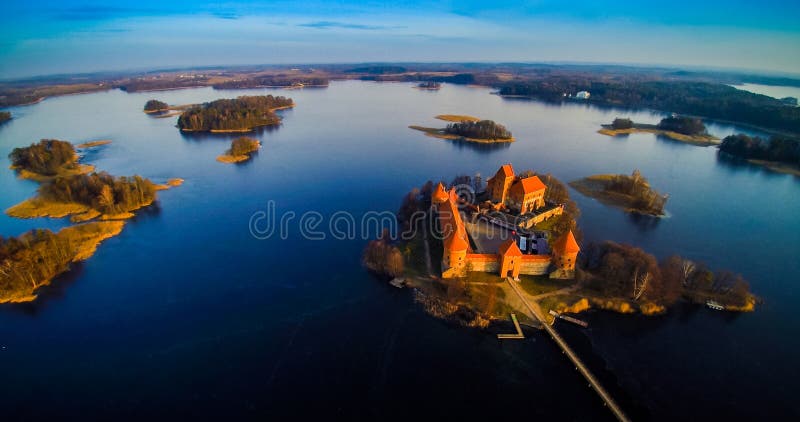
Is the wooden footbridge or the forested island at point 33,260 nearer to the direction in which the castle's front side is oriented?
the wooden footbridge

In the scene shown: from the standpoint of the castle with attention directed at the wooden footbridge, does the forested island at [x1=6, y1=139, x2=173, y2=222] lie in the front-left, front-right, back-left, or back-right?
back-right

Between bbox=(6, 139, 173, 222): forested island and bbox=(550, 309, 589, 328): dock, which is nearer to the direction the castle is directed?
the dock

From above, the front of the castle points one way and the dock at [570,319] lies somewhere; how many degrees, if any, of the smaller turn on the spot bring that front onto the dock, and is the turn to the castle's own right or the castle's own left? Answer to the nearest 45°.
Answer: approximately 45° to the castle's own left

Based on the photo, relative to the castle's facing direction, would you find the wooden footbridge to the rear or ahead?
ahead

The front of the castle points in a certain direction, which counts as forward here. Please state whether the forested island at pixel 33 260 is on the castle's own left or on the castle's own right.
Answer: on the castle's own right

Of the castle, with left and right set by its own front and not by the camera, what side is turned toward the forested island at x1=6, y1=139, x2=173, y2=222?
right

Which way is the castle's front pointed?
toward the camera

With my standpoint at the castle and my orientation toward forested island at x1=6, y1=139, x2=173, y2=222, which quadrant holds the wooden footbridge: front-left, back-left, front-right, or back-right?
back-left
